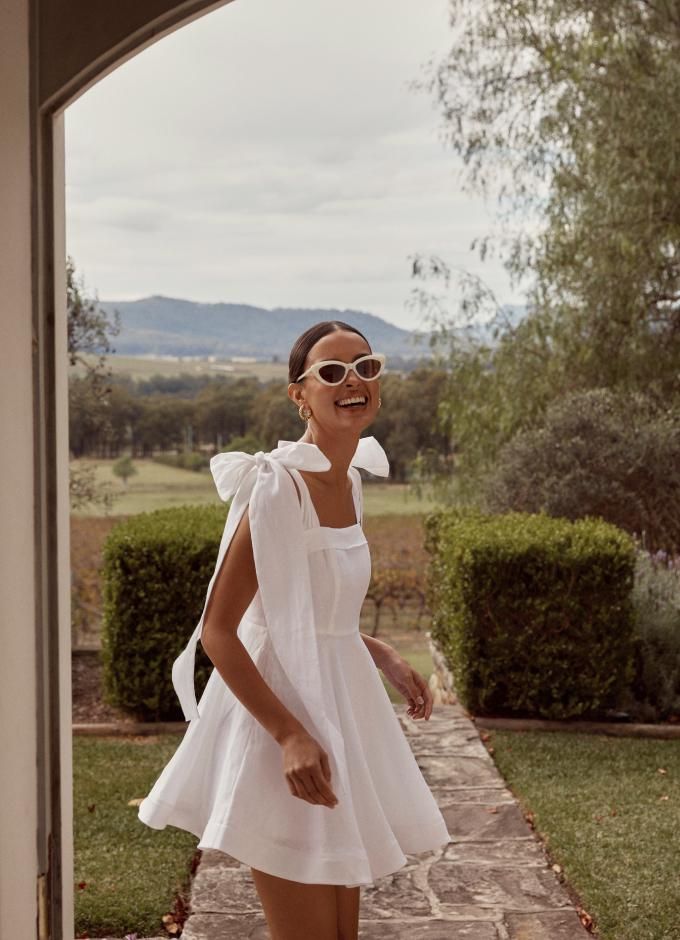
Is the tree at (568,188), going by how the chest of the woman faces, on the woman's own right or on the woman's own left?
on the woman's own left

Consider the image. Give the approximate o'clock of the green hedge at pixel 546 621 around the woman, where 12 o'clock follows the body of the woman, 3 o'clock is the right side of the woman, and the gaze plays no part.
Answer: The green hedge is roughly at 8 o'clock from the woman.

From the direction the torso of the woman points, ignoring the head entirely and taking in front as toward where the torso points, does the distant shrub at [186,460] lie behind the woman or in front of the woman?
behind

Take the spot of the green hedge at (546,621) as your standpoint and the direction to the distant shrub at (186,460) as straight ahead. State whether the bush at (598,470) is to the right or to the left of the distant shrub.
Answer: right

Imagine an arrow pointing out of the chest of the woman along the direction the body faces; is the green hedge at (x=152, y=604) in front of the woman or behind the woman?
behind

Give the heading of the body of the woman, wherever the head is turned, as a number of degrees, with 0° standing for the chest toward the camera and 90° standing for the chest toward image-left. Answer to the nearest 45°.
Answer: approximately 315°

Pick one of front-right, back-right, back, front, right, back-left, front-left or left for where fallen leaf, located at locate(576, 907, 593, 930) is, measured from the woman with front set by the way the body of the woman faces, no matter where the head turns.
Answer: left

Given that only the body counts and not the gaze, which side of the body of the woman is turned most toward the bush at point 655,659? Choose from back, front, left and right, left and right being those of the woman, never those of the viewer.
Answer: left
